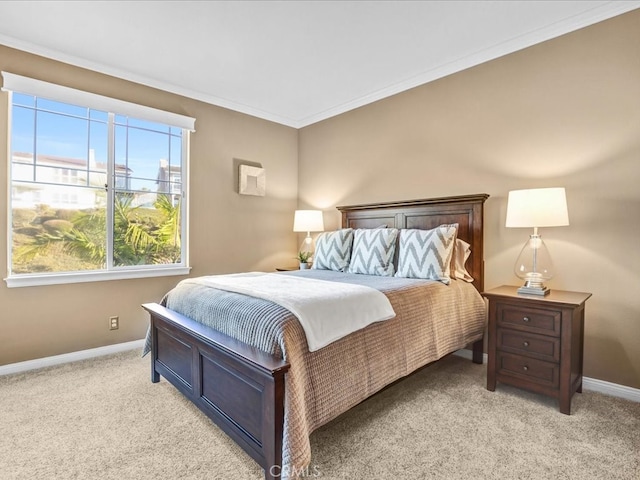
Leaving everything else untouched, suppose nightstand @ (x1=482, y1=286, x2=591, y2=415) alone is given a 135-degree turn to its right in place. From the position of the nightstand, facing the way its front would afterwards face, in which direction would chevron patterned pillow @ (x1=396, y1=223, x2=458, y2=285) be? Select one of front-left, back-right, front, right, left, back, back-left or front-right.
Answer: left

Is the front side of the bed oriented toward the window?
no

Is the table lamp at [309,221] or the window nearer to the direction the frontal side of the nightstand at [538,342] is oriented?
the window

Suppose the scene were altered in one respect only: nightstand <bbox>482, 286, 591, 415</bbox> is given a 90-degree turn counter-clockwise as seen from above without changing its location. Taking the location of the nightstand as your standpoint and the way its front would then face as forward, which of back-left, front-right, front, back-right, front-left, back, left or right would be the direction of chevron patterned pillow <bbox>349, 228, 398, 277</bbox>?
back-right

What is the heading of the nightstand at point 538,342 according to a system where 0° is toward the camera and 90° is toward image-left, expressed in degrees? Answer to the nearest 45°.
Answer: approximately 45°

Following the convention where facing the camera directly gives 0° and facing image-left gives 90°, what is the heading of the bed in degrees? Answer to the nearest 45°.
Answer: approximately 45°

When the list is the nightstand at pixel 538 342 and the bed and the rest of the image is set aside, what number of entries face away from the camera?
0

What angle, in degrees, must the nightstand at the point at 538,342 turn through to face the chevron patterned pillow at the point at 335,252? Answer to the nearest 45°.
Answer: approximately 45° to its right

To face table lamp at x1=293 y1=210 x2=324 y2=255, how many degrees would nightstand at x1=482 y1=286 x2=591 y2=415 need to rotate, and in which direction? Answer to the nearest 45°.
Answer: approximately 45° to its right

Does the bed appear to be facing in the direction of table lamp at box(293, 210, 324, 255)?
no

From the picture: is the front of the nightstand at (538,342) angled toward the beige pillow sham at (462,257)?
no
